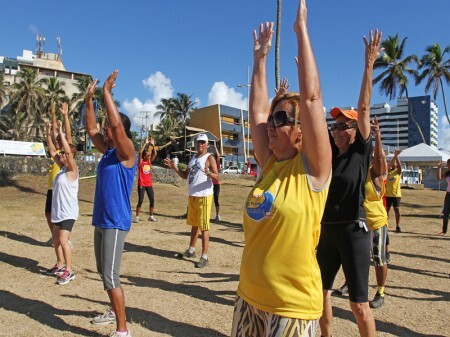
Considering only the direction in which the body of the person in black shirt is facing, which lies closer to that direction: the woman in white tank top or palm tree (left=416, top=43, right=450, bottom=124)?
the woman in white tank top

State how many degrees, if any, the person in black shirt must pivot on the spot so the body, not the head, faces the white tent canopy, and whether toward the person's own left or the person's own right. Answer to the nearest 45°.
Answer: approximately 135° to the person's own right

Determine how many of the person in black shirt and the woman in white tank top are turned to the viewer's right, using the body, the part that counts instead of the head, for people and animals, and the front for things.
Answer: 0

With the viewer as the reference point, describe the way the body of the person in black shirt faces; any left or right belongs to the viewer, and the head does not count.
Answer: facing the viewer and to the left of the viewer

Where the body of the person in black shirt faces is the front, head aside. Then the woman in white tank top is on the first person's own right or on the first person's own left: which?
on the first person's own right

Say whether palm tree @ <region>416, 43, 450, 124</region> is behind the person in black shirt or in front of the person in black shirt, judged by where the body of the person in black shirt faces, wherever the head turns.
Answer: behind
